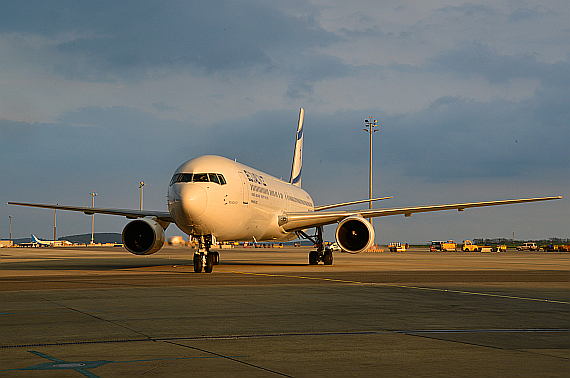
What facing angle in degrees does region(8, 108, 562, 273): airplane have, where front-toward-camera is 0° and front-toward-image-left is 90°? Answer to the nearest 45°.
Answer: approximately 0°
